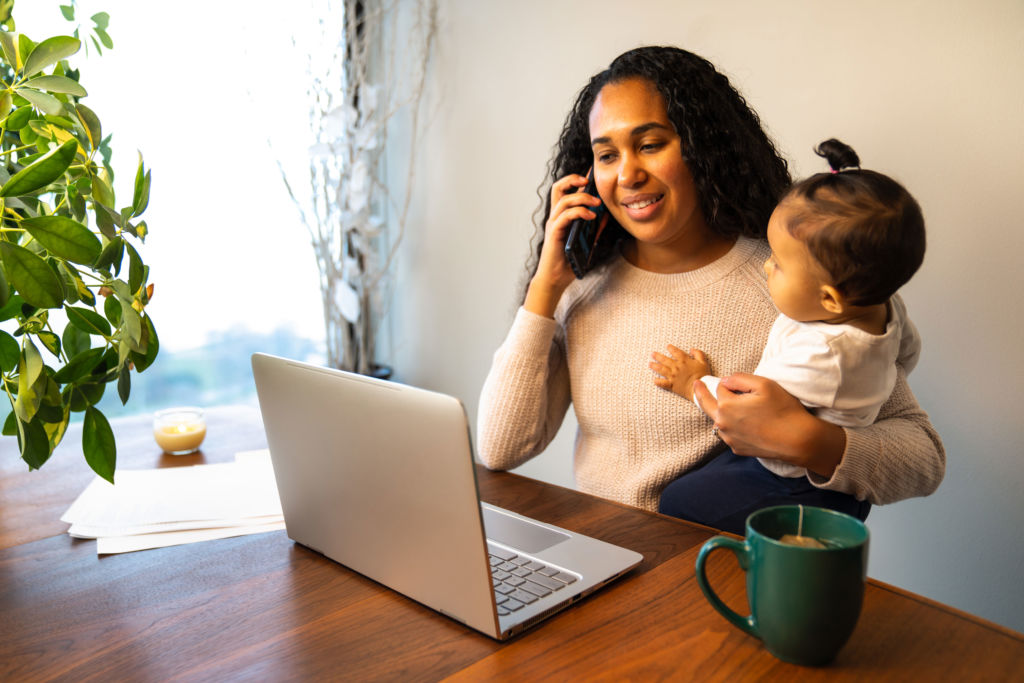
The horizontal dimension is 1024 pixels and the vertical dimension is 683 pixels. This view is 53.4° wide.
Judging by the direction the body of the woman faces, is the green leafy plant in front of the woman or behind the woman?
in front

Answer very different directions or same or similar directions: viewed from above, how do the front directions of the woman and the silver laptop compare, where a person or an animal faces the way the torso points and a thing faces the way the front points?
very different directions

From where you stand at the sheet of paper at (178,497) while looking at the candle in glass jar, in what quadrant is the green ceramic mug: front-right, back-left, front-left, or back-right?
back-right

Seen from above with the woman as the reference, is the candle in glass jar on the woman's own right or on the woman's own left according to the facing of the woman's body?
on the woman's own right

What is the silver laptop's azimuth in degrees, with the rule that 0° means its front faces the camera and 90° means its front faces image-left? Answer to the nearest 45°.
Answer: approximately 225°

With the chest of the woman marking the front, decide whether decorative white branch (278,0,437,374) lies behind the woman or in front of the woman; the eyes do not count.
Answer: behind

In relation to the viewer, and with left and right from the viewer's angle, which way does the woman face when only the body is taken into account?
facing the viewer

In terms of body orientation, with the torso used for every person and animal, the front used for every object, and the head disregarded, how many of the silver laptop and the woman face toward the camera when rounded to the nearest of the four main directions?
1

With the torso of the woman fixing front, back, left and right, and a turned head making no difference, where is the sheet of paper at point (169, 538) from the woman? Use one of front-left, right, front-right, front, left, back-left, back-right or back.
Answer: front-right

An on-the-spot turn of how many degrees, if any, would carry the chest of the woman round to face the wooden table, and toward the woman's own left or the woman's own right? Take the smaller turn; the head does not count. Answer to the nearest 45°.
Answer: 0° — they already face it
